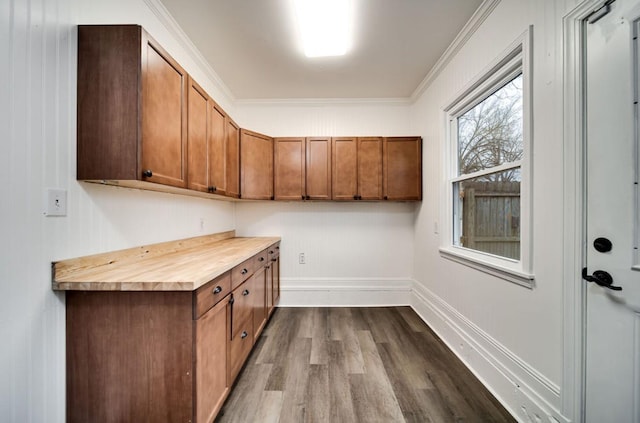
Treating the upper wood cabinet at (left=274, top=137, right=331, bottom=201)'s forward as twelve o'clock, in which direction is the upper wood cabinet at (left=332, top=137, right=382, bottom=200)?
the upper wood cabinet at (left=332, top=137, right=382, bottom=200) is roughly at 9 o'clock from the upper wood cabinet at (left=274, top=137, right=331, bottom=201).

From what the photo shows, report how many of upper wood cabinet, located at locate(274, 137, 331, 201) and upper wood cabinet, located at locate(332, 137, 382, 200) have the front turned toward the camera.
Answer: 2

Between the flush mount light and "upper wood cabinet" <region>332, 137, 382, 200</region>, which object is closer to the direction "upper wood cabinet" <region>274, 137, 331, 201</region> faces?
the flush mount light

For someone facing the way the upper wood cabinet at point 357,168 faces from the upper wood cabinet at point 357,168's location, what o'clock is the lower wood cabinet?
The lower wood cabinet is roughly at 1 o'clock from the upper wood cabinet.

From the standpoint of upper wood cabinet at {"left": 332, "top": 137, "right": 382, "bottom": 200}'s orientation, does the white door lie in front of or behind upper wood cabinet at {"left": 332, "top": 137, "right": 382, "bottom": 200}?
in front

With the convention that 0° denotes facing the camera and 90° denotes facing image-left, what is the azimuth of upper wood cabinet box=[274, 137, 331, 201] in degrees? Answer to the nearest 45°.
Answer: approximately 0°

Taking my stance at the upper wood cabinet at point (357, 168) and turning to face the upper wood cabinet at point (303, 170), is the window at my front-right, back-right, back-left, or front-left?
back-left

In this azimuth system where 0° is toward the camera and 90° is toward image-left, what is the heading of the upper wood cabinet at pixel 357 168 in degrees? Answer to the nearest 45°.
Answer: approximately 0°

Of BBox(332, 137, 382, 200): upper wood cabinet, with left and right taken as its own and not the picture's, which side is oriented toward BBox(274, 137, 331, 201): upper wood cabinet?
right

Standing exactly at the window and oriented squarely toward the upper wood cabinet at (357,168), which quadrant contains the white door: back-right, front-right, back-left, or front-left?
back-left

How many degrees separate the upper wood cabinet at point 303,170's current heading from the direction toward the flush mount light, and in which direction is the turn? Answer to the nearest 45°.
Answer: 0° — it already faces it
